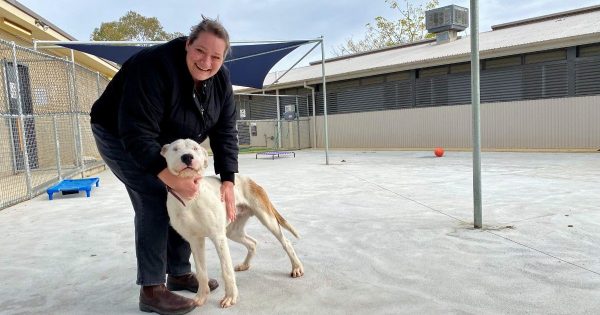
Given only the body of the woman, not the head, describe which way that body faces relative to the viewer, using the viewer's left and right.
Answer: facing the viewer and to the right of the viewer

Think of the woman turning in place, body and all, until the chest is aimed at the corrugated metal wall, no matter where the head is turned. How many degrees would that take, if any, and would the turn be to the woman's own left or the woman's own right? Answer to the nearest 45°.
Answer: approximately 90° to the woman's own left

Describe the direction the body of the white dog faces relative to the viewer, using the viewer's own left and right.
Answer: facing the viewer and to the left of the viewer

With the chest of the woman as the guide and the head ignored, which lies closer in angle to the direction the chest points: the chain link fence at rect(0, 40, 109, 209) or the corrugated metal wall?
the corrugated metal wall

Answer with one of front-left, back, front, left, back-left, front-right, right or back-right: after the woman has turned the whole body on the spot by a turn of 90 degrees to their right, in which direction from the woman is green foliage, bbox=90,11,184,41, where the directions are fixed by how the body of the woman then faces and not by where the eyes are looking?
back-right

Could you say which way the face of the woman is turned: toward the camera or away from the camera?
toward the camera

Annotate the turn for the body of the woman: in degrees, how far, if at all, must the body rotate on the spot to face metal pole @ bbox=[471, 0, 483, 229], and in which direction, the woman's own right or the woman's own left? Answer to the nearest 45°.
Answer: approximately 45° to the woman's own left

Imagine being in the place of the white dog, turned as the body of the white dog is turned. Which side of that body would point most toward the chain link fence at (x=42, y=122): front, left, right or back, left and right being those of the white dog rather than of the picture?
right

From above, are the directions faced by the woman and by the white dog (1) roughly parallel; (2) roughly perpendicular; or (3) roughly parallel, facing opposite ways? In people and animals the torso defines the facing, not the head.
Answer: roughly perpendicular

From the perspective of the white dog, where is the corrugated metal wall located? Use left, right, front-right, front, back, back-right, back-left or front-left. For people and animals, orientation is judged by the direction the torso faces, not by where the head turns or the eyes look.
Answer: back
